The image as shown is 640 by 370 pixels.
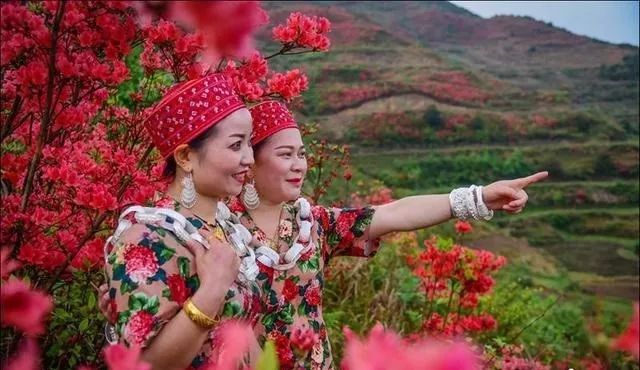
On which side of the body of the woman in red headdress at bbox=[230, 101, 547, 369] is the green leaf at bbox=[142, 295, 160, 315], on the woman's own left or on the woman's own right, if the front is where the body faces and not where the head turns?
on the woman's own right

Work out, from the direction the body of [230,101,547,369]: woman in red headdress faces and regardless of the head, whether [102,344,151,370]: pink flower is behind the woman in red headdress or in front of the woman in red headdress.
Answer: in front

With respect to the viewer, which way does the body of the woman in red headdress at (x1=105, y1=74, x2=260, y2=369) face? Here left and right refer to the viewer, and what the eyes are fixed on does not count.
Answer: facing the viewer and to the right of the viewer

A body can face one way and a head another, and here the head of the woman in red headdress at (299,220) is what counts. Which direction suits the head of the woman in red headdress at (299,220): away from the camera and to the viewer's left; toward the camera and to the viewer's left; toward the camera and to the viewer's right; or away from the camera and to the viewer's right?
toward the camera and to the viewer's right

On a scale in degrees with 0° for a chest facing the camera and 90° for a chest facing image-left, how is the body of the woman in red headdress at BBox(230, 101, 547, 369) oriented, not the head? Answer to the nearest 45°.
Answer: approximately 315°

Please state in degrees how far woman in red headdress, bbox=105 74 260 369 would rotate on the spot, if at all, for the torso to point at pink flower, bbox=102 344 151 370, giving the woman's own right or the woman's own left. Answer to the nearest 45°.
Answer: approximately 45° to the woman's own right

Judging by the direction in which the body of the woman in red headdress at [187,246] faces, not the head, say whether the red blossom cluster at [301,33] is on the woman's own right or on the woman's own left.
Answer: on the woman's own left

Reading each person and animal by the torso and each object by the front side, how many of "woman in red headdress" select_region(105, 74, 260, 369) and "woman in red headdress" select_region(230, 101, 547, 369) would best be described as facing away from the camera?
0

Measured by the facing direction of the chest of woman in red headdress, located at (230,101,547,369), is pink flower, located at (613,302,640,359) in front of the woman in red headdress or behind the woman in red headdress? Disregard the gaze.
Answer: in front
